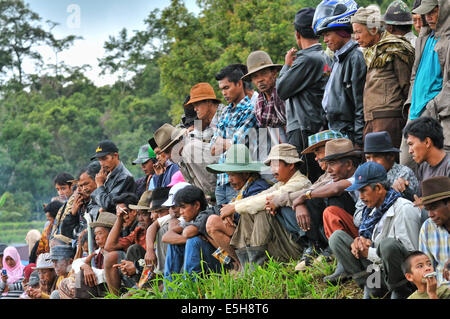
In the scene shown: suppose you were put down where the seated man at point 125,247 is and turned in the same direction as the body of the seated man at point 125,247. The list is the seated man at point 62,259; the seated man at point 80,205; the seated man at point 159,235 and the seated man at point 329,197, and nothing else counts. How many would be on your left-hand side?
2

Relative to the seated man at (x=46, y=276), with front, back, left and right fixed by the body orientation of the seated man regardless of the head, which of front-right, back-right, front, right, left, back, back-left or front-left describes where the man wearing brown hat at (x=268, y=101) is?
left

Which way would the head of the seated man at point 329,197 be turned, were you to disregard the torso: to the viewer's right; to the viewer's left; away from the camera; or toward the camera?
to the viewer's left

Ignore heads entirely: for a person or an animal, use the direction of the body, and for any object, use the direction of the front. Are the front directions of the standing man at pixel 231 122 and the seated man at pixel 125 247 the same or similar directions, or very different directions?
same or similar directions

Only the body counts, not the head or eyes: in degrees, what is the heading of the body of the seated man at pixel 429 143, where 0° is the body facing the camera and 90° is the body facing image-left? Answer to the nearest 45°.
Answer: approximately 90°

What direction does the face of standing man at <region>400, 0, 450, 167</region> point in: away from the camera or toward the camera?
toward the camera

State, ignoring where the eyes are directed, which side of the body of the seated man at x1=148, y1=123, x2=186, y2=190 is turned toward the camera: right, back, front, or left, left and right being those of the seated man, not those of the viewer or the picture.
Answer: left
